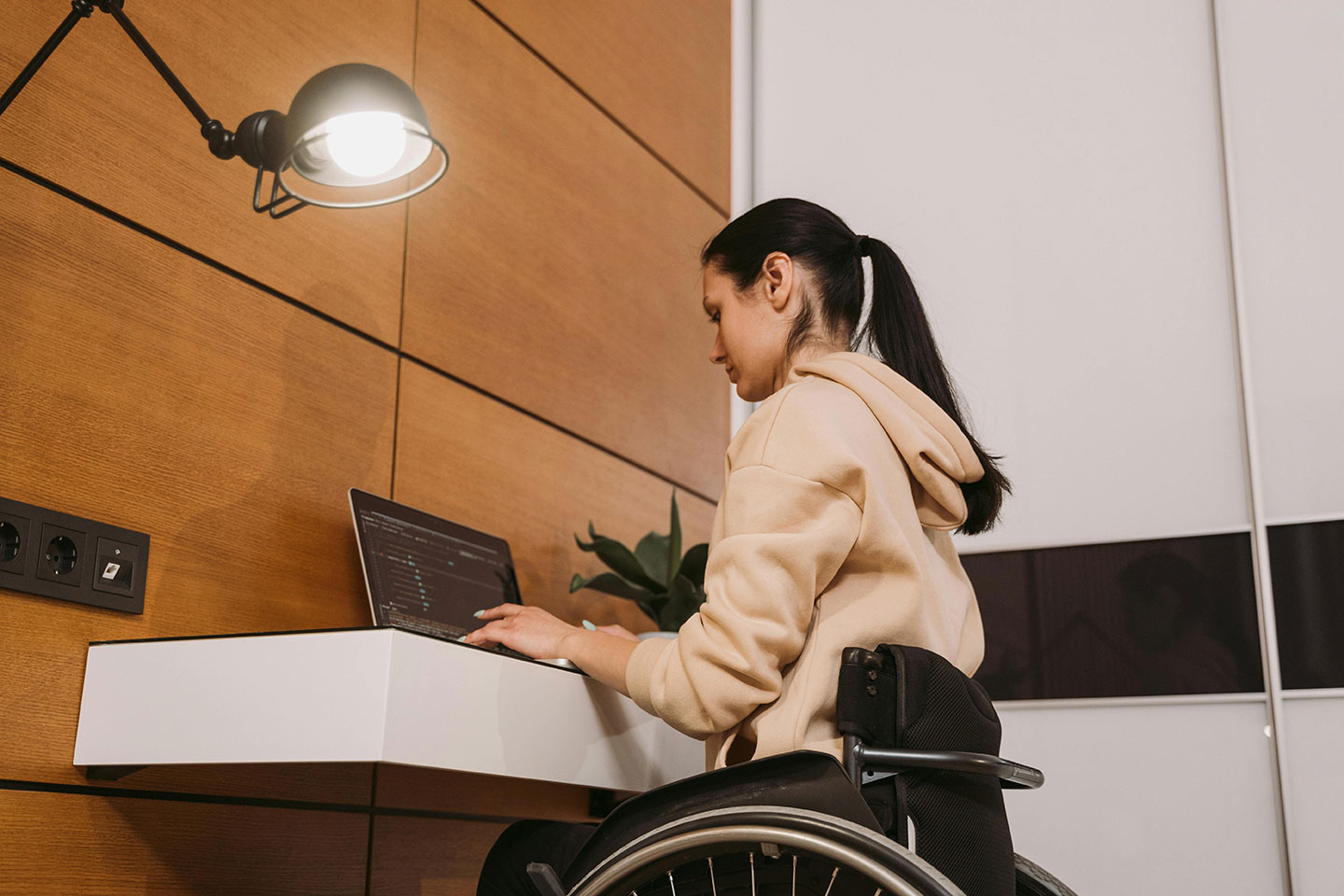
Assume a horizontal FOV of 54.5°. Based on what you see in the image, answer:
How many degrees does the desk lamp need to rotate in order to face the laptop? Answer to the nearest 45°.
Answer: approximately 90° to its left

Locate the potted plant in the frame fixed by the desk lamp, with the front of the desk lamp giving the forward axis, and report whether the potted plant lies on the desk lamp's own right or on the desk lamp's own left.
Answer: on the desk lamp's own left

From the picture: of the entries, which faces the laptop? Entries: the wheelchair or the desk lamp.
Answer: the wheelchair

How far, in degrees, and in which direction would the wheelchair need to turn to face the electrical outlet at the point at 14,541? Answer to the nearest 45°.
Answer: approximately 45° to its left

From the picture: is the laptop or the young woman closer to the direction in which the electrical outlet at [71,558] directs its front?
the young woman

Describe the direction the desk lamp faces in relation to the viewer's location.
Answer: facing the viewer and to the right of the viewer

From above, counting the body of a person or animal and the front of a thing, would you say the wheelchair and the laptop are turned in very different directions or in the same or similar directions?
very different directions

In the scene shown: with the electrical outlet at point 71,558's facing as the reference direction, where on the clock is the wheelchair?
The wheelchair is roughly at 12 o'clock from the electrical outlet.

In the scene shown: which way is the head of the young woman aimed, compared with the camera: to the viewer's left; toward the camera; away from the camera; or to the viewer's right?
to the viewer's left

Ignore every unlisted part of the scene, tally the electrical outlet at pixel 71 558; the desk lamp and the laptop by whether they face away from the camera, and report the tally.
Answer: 0

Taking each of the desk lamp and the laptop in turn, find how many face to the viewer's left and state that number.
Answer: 0

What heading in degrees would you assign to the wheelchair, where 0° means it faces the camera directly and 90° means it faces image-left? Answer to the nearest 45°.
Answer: approximately 135°

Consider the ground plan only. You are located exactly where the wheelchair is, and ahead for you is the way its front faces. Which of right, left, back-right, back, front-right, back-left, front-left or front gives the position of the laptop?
front
